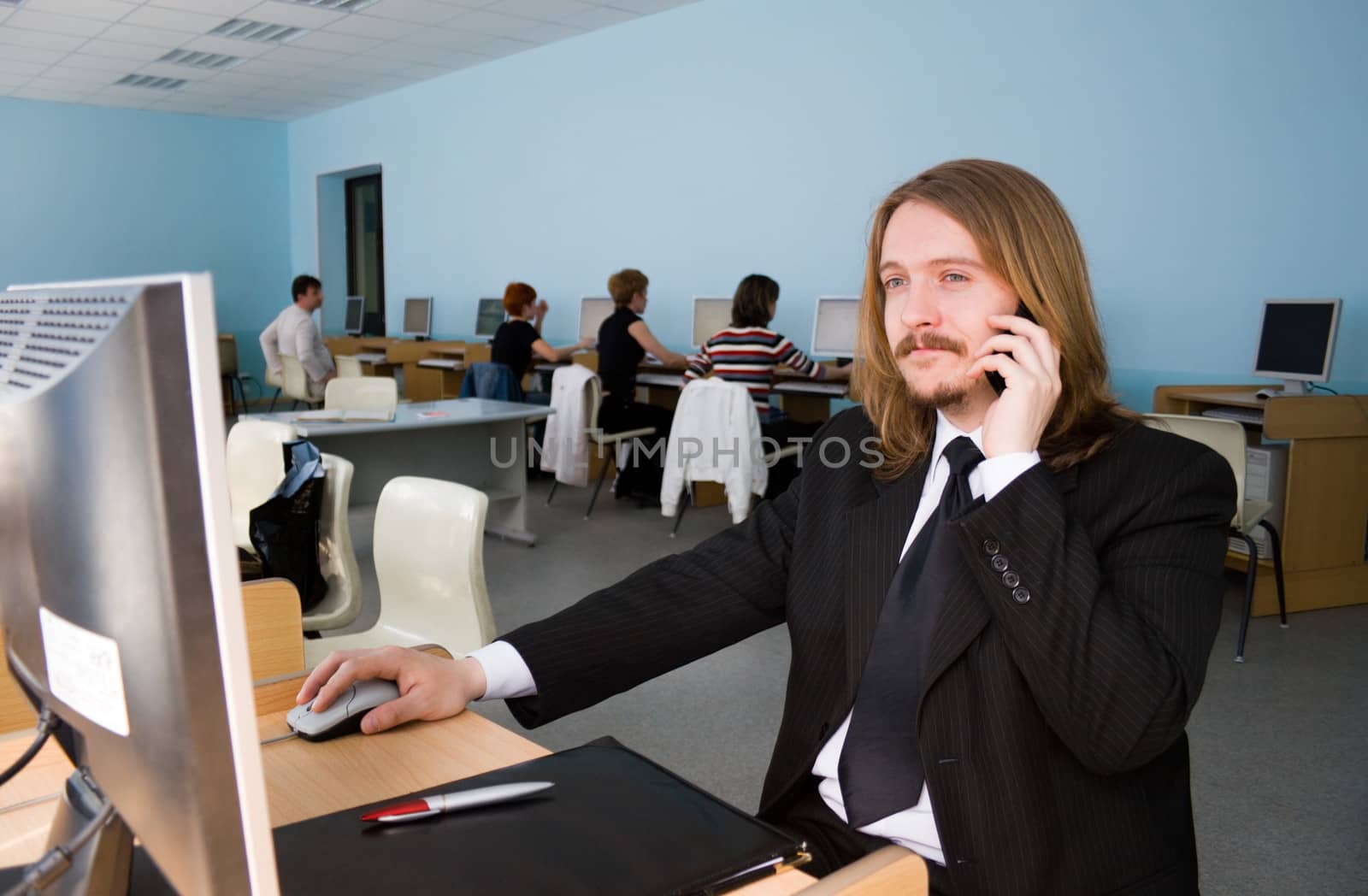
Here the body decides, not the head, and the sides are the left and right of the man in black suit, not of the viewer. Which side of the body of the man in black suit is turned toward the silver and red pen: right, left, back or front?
front

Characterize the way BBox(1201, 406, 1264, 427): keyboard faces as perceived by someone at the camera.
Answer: facing the viewer and to the left of the viewer

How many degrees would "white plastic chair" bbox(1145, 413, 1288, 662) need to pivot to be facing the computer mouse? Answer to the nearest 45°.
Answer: approximately 135° to its right

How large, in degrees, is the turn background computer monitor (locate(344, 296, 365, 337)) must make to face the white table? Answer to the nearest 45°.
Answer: approximately 45° to its left

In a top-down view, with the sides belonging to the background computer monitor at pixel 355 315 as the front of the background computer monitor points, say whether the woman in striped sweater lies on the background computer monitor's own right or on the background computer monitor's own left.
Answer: on the background computer monitor's own left

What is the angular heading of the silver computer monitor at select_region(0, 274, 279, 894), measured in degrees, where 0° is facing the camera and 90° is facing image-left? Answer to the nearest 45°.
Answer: approximately 225°

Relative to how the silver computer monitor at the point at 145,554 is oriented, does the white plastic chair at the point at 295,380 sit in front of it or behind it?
in front

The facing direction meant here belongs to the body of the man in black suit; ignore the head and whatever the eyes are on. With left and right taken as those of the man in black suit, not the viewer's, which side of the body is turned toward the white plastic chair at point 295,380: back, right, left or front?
right

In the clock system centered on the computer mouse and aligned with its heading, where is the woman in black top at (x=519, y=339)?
The woman in black top is roughly at 5 o'clock from the computer mouse.

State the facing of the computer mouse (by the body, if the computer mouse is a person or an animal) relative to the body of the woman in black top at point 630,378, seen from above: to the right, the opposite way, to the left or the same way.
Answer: the opposite way

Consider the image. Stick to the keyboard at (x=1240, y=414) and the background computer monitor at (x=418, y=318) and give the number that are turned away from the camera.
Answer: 0

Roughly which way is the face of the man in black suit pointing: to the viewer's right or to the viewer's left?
to the viewer's left

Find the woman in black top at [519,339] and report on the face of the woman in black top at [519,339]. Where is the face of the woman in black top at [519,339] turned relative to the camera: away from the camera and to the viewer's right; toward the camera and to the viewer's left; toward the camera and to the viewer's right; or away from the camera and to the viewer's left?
away from the camera and to the viewer's right

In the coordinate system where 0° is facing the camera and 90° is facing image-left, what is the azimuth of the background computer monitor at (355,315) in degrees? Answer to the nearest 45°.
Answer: approximately 45°
